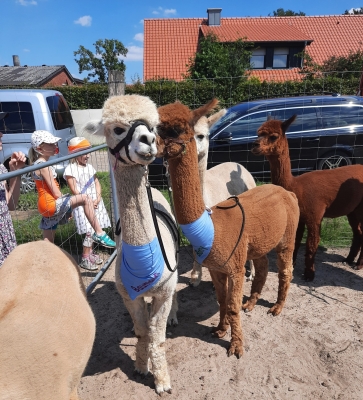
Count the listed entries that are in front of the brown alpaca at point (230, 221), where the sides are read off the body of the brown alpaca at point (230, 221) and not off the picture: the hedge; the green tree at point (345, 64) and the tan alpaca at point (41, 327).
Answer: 1

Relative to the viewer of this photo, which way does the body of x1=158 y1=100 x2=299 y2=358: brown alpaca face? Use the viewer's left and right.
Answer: facing the viewer and to the left of the viewer

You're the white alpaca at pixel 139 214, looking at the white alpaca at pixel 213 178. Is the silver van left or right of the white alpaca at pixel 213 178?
left

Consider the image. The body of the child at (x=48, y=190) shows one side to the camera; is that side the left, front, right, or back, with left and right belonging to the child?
right

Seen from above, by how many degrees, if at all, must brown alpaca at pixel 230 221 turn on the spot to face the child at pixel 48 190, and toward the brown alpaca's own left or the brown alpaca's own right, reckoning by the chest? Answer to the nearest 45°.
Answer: approximately 45° to the brown alpaca's own right

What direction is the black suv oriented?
to the viewer's left

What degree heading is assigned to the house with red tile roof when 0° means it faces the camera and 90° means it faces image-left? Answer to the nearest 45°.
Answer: approximately 0°

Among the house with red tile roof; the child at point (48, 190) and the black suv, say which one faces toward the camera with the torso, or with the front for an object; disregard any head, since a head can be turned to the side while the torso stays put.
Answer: the house with red tile roof

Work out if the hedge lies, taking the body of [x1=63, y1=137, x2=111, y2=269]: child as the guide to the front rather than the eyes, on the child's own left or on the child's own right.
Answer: on the child's own left

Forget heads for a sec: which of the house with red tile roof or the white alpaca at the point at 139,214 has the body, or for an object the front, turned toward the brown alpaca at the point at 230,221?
the house with red tile roof

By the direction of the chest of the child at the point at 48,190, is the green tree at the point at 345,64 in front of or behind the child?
in front

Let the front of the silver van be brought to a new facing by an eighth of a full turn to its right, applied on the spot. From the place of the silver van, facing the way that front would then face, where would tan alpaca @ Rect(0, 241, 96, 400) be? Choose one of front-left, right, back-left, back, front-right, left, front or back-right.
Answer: back
